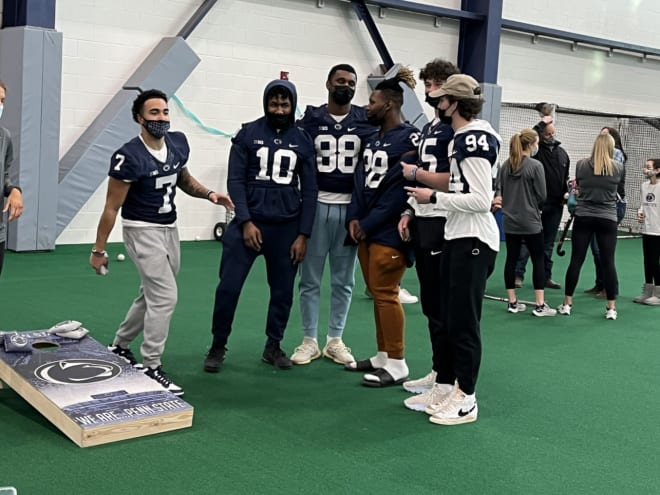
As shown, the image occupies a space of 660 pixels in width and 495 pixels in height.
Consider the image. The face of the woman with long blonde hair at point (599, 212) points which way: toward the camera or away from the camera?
away from the camera

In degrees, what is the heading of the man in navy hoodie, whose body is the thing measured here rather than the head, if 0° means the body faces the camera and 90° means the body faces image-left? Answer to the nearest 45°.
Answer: approximately 0°

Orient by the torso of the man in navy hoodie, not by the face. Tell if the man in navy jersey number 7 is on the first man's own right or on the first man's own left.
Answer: on the first man's own right

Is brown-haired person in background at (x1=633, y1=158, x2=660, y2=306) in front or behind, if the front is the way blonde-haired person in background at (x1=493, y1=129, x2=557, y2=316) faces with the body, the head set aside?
in front

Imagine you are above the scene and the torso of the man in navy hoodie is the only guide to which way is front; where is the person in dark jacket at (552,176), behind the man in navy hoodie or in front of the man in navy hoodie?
behind

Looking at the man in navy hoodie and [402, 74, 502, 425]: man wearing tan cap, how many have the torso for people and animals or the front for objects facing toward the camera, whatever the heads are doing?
1

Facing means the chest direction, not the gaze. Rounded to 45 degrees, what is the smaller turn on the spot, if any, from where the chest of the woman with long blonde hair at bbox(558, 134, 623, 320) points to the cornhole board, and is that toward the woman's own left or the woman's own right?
approximately 135° to the woman's own left
